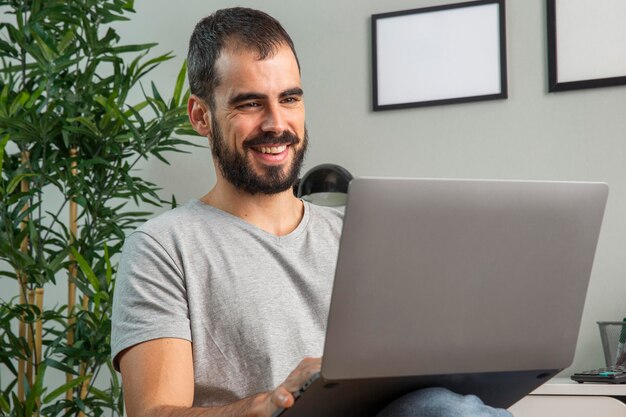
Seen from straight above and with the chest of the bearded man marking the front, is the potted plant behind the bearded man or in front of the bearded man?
behind

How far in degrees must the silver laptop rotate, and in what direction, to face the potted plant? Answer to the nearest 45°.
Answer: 0° — it already faces it

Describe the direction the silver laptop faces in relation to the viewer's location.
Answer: facing away from the viewer and to the left of the viewer

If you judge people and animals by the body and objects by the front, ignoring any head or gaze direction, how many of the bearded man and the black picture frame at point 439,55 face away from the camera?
0

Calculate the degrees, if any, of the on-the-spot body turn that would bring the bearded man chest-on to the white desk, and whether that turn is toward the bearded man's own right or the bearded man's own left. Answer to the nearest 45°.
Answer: approximately 90° to the bearded man's own left

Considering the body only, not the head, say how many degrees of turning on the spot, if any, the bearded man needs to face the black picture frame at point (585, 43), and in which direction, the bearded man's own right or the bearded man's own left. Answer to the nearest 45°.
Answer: approximately 90° to the bearded man's own left

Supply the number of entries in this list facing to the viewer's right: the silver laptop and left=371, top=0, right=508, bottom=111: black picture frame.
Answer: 0

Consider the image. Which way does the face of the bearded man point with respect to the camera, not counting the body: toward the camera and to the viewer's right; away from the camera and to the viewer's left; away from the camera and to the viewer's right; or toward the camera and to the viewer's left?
toward the camera and to the viewer's right

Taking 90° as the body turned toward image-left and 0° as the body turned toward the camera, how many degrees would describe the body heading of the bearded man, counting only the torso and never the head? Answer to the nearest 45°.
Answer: approximately 315°

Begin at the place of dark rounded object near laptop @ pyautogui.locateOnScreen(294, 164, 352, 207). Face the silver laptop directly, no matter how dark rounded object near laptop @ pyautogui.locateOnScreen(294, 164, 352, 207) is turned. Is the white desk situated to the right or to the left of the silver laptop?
left

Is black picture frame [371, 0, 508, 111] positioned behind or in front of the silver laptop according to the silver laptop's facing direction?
in front
